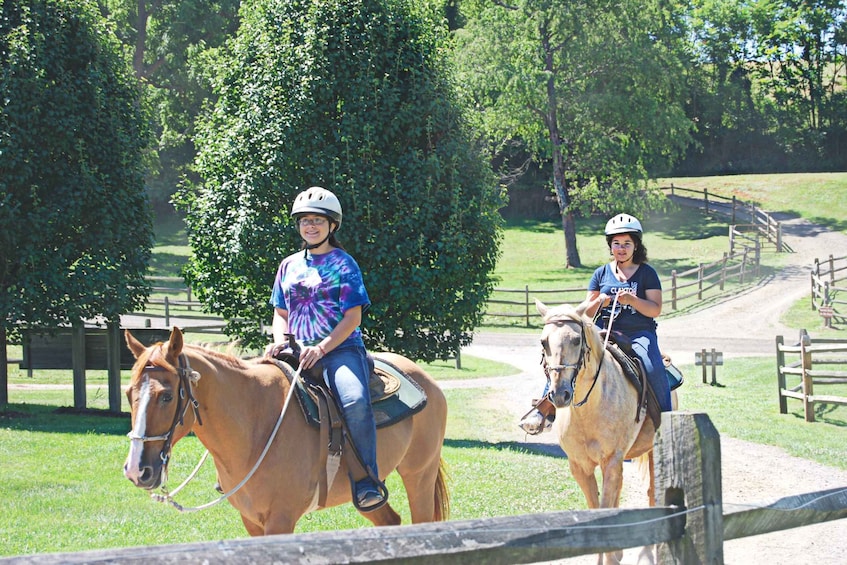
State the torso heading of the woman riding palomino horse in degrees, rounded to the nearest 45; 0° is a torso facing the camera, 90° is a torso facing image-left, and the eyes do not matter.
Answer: approximately 45°

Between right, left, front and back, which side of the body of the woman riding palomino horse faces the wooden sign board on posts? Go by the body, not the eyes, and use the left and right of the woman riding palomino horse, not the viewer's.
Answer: right

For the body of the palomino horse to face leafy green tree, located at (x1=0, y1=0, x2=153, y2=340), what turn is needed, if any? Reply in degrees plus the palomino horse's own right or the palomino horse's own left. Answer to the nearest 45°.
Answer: approximately 90° to the palomino horse's own right

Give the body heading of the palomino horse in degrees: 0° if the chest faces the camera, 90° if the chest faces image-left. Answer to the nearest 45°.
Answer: approximately 45°

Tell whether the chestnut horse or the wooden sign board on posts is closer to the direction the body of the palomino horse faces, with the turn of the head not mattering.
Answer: the chestnut horse

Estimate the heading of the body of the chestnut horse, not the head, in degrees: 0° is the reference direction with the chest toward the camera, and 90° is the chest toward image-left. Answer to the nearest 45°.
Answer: approximately 45°

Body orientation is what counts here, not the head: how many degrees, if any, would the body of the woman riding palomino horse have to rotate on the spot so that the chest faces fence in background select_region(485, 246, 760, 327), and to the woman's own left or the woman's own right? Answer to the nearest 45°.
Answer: approximately 135° to the woman's own right

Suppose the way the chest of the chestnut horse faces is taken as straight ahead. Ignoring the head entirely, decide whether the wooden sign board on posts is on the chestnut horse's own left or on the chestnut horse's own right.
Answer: on the chestnut horse's own right

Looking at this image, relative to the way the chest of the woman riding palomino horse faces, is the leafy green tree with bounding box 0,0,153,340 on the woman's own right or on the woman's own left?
on the woman's own right

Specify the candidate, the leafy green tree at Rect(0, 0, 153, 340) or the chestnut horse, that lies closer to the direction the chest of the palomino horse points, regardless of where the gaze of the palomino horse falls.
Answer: the chestnut horse

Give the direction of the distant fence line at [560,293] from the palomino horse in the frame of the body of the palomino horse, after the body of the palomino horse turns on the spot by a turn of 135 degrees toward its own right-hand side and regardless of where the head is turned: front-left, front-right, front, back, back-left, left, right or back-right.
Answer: front
